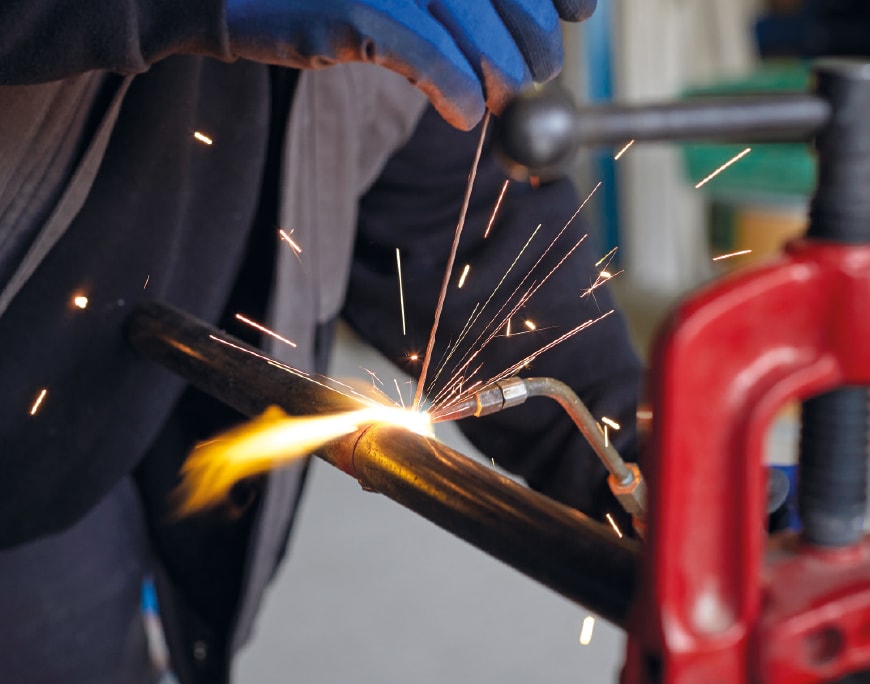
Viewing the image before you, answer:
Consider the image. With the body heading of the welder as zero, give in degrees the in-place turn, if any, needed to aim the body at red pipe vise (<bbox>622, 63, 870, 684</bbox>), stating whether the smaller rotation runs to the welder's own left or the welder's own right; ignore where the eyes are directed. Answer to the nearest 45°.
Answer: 0° — they already face it

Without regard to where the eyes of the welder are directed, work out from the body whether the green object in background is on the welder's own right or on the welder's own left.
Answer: on the welder's own left

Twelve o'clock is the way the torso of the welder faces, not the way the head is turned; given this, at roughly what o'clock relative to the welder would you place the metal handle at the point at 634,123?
The metal handle is roughly at 1 o'clock from the welder.

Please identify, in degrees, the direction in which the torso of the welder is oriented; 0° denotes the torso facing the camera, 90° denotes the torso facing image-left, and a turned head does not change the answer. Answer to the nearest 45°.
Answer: approximately 315°
